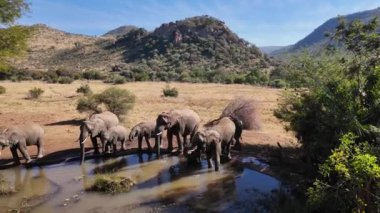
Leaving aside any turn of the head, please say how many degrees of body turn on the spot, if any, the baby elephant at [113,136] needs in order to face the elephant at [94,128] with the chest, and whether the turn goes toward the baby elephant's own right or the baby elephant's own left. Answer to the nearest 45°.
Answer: approximately 45° to the baby elephant's own right

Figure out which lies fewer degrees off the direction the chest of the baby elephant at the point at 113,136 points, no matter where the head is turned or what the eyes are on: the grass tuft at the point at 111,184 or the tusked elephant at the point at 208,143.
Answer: the grass tuft

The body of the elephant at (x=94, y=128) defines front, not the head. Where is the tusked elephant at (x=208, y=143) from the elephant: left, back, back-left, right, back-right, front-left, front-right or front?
left

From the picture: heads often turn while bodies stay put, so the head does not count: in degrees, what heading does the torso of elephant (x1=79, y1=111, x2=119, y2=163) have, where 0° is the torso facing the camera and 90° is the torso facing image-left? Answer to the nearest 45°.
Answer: approximately 45°

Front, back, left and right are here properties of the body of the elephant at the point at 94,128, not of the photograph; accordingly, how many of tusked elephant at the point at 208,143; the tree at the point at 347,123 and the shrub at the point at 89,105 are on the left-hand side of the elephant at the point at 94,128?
2

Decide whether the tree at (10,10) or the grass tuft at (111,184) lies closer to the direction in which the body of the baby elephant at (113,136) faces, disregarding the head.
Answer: the grass tuft

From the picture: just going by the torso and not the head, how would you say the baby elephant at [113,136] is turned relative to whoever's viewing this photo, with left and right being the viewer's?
facing the viewer and to the left of the viewer

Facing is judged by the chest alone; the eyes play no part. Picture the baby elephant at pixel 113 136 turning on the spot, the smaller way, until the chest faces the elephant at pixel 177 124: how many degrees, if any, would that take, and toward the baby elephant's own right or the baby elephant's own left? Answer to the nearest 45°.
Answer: approximately 135° to the baby elephant's own left

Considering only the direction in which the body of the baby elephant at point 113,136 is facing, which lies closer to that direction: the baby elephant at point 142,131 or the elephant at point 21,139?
the elephant

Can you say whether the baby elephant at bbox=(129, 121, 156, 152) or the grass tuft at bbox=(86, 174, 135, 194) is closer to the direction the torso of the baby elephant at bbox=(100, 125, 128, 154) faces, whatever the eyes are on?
the grass tuft

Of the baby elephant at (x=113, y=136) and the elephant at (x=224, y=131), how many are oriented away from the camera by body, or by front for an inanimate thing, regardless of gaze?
0

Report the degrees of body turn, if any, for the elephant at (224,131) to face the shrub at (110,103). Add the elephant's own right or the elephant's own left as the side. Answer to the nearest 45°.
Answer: approximately 45° to the elephant's own right

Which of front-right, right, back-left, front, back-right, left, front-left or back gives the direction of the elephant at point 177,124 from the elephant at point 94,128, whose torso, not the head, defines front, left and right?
back-left
